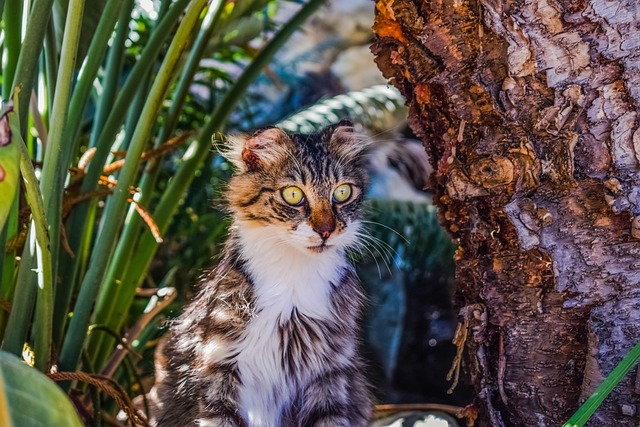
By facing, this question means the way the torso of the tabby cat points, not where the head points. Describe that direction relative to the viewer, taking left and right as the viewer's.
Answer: facing the viewer and to the right of the viewer

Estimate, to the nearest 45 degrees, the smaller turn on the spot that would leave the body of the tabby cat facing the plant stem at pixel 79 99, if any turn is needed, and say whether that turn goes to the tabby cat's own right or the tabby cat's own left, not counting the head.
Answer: approximately 135° to the tabby cat's own right

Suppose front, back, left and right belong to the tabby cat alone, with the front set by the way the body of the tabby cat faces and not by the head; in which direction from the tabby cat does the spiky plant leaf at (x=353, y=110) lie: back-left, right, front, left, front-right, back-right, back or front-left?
back-left

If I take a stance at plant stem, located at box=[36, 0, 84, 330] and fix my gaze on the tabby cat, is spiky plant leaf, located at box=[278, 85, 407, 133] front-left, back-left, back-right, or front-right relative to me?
front-left

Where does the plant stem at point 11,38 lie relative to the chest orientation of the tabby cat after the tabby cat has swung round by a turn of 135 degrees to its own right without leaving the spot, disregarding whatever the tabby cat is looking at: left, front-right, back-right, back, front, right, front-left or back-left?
front
